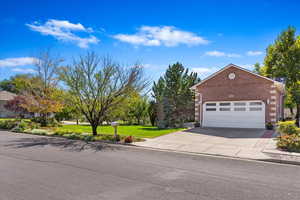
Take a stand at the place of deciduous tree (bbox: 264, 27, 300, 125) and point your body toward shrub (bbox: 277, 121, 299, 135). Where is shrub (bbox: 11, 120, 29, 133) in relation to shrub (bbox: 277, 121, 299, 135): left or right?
right

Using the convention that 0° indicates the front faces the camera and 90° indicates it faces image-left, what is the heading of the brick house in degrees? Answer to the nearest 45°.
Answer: approximately 0°

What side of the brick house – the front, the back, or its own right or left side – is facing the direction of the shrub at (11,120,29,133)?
right

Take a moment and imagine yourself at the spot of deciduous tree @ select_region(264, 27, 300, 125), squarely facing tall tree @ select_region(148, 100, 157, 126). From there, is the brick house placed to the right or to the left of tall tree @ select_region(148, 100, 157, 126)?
left

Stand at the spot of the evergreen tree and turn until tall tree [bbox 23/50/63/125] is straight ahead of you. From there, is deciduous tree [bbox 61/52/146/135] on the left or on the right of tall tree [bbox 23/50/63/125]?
left
